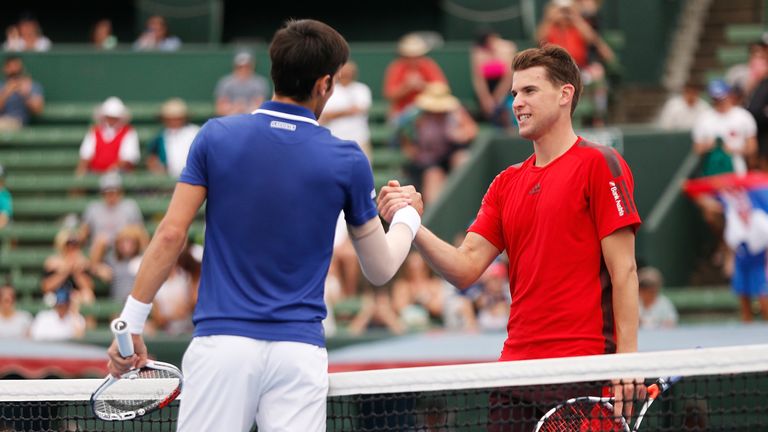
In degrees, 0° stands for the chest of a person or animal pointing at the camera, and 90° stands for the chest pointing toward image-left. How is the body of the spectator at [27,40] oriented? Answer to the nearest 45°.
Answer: approximately 0°

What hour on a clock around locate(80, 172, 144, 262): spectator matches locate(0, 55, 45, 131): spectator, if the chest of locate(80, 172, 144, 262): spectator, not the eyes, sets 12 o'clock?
locate(0, 55, 45, 131): spectator is roughly at 5 o'clock from locate(80, 172, 144, 262): spectator.

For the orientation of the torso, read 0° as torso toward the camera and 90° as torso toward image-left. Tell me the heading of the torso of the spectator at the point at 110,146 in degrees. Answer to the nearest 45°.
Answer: approximately 0°

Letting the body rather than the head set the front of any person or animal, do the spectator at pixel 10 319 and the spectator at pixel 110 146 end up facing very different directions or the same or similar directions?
same or similar directions

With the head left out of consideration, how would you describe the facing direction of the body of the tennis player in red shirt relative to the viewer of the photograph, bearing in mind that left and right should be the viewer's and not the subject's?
facing the viewer and to the left of the viewer

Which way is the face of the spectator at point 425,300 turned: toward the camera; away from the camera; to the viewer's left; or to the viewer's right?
toward the camera

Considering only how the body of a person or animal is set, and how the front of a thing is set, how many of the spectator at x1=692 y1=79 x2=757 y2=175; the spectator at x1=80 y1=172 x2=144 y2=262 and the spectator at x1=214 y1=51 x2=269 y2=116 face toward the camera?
3

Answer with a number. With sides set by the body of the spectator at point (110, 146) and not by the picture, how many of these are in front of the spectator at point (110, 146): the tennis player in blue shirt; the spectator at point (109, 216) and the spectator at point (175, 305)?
3

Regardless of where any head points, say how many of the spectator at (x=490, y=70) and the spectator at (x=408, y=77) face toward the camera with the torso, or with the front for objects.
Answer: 2

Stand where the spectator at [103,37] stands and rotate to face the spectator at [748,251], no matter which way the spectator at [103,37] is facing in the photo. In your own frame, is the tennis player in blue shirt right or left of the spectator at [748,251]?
right

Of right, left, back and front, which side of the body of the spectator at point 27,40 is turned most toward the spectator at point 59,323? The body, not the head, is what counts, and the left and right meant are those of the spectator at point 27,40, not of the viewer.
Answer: front

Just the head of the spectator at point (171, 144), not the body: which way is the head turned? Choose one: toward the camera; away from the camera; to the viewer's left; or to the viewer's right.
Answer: toward the camera

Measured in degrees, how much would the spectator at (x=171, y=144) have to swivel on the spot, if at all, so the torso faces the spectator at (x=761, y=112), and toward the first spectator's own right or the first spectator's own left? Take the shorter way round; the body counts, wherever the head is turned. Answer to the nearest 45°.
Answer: approximately 45° to the first spectator's own left

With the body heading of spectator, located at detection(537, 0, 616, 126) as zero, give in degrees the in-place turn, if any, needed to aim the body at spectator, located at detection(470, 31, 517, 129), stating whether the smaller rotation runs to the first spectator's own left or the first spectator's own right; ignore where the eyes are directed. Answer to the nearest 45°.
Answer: approximately 45° to the first spectator's own right

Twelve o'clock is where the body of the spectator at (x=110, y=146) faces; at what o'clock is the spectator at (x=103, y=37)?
the spectator at (x=103, y=37) is roughly at 6 o'clock from the spectator at (x=110, y=146).

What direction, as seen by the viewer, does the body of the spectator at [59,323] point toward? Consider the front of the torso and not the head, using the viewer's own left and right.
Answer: facing the viewer

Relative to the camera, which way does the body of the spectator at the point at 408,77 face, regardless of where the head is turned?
toward the camera
